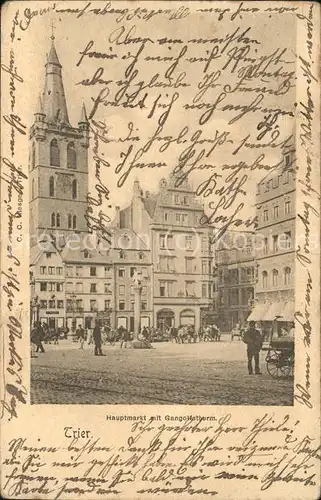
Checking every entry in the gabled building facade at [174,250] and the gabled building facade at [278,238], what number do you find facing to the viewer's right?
0

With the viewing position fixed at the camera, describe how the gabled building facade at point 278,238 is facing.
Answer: facing the viewer and to the left of the viewer

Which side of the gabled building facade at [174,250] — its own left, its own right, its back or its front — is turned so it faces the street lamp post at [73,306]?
right

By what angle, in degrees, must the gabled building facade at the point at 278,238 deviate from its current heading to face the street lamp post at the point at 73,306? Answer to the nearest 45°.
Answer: approximately 45° to its right

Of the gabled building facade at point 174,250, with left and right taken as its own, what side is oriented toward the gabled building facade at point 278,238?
left

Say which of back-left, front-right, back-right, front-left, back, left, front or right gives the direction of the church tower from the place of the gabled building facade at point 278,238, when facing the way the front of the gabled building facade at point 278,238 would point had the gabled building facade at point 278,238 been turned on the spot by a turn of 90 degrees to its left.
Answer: back-right

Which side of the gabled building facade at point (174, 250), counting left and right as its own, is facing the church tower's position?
right

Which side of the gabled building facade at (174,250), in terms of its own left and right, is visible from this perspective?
front
